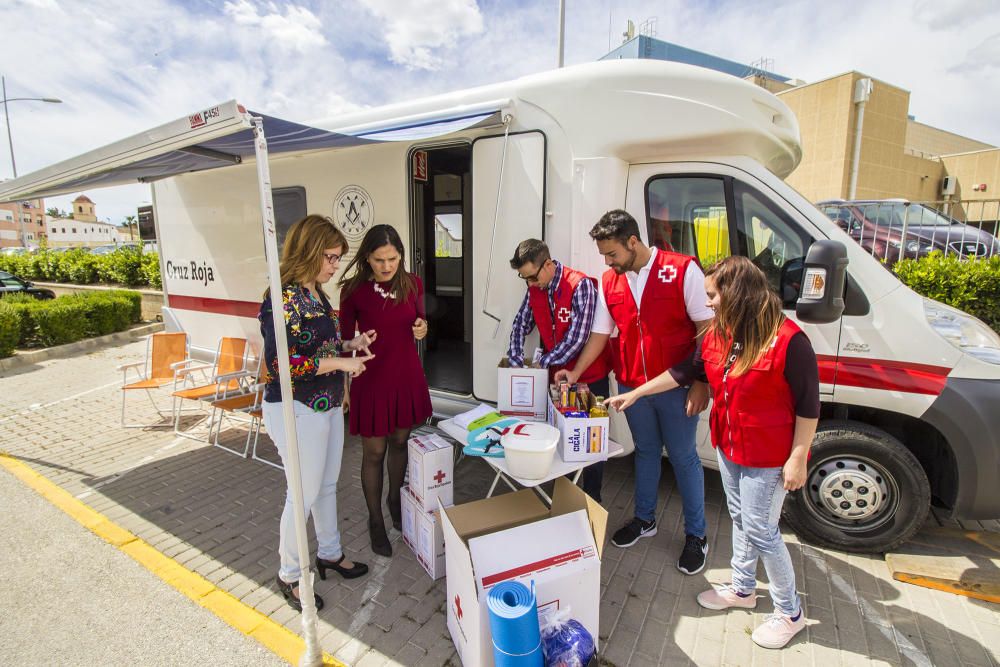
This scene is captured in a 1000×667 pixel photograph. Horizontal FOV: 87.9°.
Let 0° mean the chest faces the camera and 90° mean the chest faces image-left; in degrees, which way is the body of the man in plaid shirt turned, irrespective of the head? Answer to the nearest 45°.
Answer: approximately 45°

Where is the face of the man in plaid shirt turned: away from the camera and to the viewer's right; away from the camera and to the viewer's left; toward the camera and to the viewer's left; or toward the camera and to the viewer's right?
toward the camera and to the viewer's left

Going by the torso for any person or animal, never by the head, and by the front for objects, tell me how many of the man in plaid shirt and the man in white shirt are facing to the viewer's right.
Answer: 0

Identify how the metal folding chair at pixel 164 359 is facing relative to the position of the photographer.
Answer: facing the viewer and to the left of the viewer

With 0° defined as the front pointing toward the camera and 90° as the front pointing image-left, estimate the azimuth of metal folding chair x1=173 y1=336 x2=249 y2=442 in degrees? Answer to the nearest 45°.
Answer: approximately 45°

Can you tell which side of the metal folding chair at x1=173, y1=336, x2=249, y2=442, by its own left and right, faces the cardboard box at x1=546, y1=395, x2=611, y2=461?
left

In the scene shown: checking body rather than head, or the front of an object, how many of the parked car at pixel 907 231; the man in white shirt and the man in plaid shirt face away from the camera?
0

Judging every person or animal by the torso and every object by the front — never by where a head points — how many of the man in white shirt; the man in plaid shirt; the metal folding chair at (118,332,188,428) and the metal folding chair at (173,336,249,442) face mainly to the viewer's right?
0

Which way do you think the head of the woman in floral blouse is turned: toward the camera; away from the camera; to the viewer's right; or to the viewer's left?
to the viewer's right
